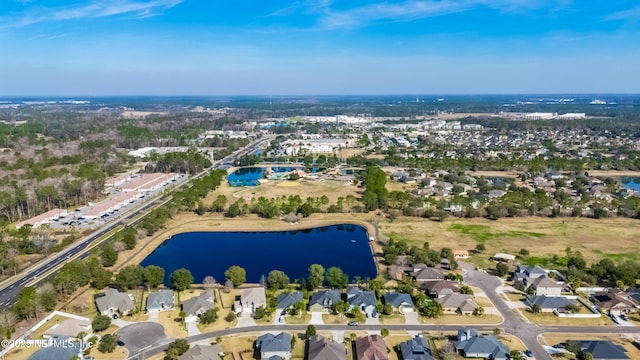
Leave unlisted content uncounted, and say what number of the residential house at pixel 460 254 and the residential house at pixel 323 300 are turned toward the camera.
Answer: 2

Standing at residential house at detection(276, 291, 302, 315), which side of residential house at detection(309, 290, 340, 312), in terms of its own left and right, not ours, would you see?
right

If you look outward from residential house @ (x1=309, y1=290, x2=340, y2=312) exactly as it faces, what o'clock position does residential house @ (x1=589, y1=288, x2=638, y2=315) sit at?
residential house @ (x1=589, y1=288, x2=638, y2=315) is roughly at 9 o'clock from residential house @ (x1=309, y1=290, x2=340, y2=312).

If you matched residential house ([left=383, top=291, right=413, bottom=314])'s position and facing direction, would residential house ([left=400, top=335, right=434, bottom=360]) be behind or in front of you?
in front

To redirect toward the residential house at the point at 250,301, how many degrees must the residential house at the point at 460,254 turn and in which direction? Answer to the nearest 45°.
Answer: approximately 45° to its right

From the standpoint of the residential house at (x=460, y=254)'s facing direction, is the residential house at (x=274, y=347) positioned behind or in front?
in front

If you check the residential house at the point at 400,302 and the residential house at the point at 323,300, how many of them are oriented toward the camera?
2

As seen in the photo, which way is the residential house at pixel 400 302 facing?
toward the camera

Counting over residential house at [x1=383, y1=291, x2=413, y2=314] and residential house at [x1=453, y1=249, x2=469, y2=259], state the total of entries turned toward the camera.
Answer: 2

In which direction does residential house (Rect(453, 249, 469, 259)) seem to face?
toward the camera

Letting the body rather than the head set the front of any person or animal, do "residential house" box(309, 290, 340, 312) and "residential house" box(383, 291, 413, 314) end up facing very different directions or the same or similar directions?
same or similar directions

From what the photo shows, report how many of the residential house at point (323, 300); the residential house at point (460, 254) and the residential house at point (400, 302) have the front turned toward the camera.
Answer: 3

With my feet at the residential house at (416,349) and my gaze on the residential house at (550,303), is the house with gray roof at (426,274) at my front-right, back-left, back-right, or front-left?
front-left

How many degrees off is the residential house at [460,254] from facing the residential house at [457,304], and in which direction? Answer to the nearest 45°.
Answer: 0° — it already faces it

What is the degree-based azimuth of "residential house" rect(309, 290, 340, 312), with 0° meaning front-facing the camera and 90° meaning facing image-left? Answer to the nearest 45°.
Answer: approximately 0°

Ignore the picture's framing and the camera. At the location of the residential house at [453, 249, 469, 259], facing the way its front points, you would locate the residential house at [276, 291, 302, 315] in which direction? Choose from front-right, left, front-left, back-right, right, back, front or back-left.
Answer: front-right

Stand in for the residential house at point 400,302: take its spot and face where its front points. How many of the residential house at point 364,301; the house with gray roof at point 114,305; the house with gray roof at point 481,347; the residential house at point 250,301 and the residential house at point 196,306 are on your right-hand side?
4

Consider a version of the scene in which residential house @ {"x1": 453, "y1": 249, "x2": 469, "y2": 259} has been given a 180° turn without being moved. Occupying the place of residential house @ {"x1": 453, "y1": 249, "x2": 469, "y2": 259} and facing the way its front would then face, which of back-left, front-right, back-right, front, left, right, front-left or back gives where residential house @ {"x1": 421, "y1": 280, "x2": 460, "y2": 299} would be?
back
